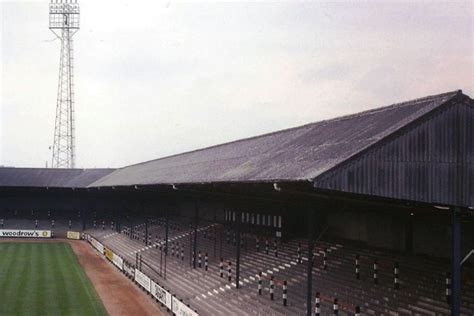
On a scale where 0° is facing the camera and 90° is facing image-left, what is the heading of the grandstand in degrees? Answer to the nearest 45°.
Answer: approximately 45°
